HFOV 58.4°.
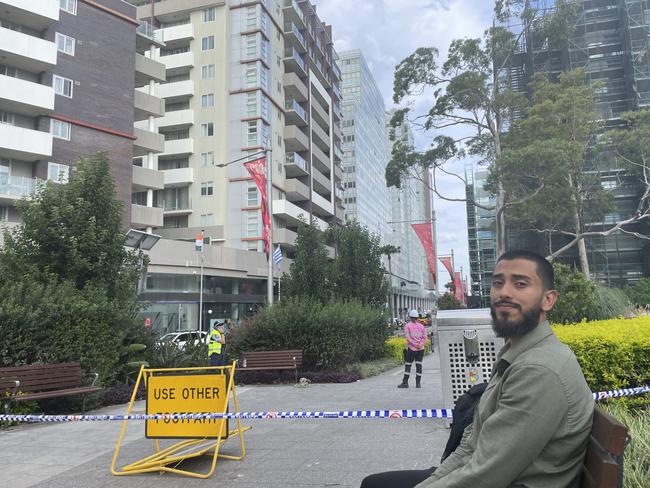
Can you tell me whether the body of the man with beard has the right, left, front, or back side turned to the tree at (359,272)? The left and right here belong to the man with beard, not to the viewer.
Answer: right

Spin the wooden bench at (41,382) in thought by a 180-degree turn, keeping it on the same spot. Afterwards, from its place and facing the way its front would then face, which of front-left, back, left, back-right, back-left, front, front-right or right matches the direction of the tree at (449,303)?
right

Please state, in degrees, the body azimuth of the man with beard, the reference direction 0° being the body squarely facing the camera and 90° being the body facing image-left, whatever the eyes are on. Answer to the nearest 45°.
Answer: approximately 90°

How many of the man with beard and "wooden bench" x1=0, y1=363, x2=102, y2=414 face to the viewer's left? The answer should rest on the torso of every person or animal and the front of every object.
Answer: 1

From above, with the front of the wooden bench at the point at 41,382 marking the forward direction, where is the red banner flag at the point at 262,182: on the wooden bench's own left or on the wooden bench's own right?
on the wooden bench's own left

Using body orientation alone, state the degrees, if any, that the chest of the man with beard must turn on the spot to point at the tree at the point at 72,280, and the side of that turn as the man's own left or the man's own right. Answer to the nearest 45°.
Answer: approximately 45° to the man's own right

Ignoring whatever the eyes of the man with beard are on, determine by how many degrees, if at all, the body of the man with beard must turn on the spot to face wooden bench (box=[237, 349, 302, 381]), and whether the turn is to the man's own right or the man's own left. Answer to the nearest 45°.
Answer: approximately 45° to the man's own right

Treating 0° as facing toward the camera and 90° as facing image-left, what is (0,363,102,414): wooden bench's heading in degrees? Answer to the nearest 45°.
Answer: approximately 315°

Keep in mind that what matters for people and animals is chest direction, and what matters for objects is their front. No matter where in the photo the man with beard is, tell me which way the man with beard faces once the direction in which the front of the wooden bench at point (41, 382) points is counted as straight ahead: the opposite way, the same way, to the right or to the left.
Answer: the opposite way

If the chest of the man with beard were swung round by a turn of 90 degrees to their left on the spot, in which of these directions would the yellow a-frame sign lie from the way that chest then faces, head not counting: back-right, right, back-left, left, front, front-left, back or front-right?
back-right

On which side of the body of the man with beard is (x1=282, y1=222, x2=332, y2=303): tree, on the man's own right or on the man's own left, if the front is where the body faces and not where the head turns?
on the man's own right

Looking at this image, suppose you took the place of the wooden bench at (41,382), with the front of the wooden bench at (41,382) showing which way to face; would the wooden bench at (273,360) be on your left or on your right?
on your left

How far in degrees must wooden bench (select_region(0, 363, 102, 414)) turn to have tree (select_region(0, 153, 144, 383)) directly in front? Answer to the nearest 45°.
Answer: approximately 135° to its left

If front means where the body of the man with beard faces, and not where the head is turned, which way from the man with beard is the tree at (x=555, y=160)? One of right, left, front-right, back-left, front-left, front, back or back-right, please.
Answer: right
